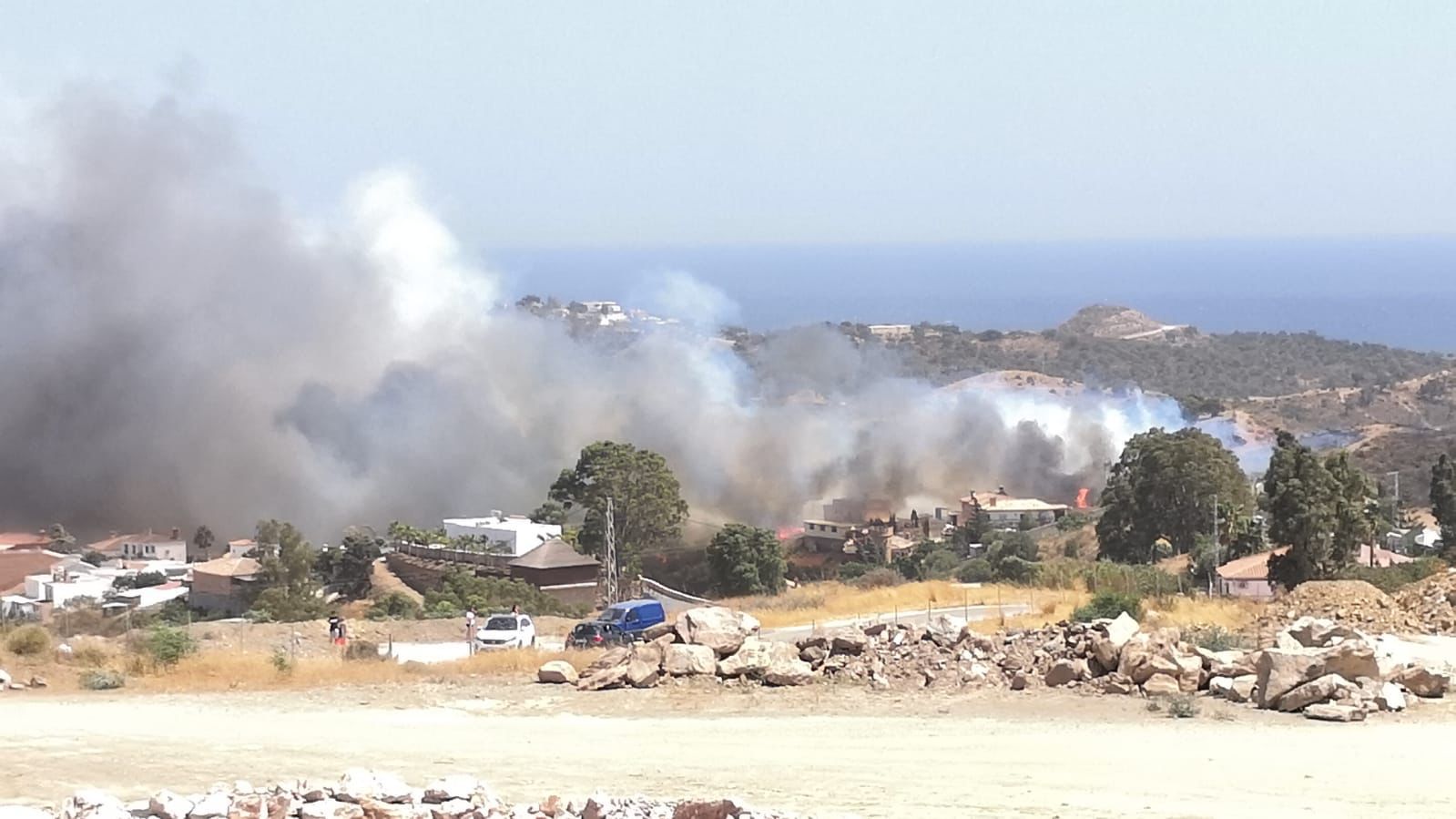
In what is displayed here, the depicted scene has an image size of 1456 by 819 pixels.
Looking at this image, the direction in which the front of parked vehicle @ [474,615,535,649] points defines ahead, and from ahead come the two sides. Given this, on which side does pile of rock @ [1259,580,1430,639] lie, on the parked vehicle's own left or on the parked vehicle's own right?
on the parked vehicle's own left

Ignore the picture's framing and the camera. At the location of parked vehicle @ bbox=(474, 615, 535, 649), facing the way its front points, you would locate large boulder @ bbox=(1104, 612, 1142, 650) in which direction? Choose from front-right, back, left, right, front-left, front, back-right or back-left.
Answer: left

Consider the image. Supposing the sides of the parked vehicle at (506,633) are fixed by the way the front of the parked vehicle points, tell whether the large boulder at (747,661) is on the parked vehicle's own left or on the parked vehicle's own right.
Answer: on the parked vehicle's own left

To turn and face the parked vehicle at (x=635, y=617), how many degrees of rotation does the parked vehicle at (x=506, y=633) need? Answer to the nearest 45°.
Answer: approximately 90° to its left

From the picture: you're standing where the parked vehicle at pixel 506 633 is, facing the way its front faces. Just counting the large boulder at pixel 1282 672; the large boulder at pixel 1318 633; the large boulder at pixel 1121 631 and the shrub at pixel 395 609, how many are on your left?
3

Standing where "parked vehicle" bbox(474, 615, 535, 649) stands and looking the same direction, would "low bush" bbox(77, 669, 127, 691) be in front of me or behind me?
in front

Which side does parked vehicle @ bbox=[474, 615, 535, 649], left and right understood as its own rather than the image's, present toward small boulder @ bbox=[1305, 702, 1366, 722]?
left

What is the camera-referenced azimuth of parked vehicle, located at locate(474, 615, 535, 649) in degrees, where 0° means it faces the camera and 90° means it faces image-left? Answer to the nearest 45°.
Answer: approximately 45°

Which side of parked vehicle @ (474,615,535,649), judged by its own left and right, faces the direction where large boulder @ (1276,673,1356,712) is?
left

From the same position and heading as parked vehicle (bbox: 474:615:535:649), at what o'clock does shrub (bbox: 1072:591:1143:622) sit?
The shrub is roughly at 8 o'clock from the parked vehicle.
